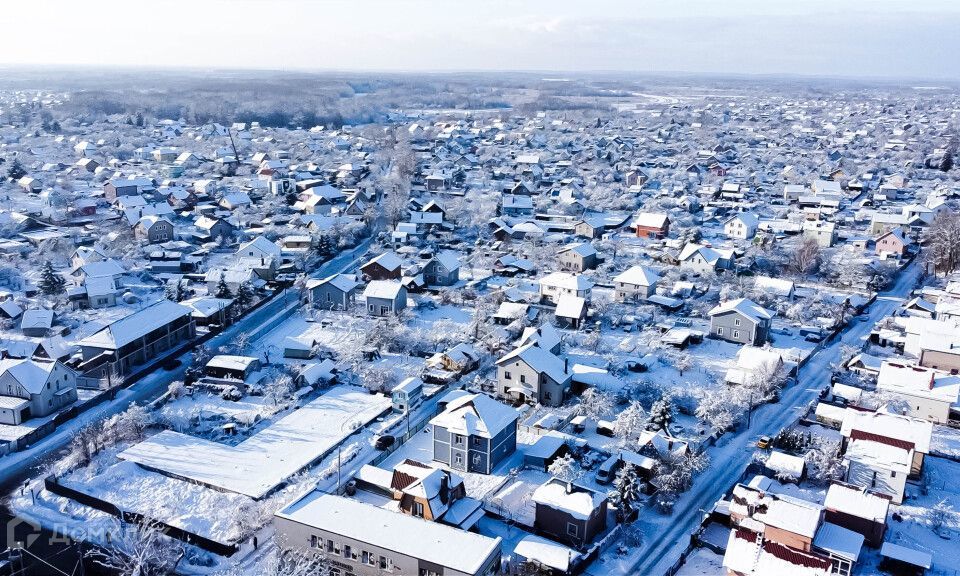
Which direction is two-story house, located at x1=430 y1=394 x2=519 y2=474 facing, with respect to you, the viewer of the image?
facing the viewer and to the left of the viewer

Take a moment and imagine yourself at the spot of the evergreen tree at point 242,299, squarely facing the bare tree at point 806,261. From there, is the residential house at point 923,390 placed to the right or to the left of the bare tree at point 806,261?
right

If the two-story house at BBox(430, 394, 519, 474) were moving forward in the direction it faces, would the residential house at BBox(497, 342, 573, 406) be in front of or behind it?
behind

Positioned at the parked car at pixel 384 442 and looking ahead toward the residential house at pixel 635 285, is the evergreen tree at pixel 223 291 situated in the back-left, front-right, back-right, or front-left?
front-left

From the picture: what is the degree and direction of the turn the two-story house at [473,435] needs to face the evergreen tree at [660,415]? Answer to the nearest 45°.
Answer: approximately 135° to its left

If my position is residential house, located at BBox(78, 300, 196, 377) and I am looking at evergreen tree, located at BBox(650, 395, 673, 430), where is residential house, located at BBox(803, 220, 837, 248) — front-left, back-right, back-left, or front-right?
front-left

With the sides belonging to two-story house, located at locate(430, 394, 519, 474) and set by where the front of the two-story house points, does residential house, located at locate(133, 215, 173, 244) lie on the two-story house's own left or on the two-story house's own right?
on the two-story house's own right

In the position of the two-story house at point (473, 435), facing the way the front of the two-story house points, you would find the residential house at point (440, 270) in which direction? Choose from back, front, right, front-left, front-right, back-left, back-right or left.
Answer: back-right

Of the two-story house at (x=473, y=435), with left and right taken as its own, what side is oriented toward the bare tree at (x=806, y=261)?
back

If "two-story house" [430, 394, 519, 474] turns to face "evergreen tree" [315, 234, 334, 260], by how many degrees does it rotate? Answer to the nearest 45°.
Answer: approximately 135° to its right

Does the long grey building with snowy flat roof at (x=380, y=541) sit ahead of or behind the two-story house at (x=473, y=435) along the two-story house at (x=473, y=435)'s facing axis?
ahead

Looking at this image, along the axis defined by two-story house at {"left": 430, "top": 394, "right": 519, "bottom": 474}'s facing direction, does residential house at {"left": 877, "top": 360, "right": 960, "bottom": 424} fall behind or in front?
behind

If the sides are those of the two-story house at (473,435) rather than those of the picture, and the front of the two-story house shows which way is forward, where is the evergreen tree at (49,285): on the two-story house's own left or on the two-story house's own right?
on the two-story house's own right

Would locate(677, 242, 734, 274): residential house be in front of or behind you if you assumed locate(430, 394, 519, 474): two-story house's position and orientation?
behind

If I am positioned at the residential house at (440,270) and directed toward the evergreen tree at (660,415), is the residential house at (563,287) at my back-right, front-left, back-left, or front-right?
front-left

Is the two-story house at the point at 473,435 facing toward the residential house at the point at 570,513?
no

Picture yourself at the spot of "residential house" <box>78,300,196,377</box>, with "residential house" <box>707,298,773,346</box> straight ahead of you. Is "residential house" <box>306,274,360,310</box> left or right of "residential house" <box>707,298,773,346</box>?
left

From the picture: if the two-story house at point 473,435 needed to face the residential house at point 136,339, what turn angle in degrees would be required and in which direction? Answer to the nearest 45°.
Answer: approximately 90° to its right

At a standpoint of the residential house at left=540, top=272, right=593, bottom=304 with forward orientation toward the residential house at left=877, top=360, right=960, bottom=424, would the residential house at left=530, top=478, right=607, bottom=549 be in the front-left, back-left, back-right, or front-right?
front-right

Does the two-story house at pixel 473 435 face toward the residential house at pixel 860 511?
no
